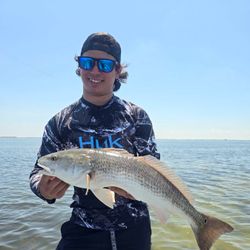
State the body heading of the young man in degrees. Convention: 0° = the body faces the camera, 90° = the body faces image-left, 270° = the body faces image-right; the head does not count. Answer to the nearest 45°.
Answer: approximately 0°

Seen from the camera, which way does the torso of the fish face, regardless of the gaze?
to the viewer's left
